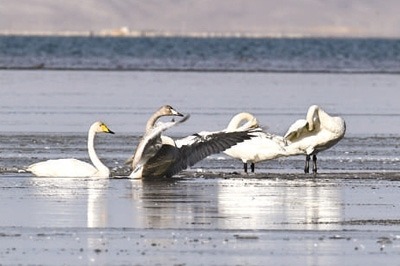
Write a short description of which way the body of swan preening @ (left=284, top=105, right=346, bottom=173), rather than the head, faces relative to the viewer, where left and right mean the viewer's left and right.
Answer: facing to the right of the viewer

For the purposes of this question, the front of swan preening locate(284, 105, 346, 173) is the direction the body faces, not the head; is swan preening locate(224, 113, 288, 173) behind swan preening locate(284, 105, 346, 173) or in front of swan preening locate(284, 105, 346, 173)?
behind
